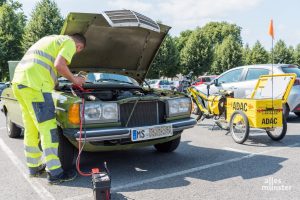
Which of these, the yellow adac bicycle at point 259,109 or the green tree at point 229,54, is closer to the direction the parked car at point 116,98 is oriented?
the yellow adac bicycle

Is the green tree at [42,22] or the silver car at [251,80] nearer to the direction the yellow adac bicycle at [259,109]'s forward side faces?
the green tree

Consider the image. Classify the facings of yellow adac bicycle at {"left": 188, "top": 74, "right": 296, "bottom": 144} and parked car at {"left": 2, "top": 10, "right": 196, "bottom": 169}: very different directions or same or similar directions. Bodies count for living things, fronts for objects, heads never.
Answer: very different directions

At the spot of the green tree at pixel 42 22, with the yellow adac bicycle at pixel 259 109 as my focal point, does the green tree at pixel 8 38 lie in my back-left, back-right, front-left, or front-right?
back-right

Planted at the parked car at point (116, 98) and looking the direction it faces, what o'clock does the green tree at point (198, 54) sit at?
The green tree is roughly at 8 o'clock from the parked car.

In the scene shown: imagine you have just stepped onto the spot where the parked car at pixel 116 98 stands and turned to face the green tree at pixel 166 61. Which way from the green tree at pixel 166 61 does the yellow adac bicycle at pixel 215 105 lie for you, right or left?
right

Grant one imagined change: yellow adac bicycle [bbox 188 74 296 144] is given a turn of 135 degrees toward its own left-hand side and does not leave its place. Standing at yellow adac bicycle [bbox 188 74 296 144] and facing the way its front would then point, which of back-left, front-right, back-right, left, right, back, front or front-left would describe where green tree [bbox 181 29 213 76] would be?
back

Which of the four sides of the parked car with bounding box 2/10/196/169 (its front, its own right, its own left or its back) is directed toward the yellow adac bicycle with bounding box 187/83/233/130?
left

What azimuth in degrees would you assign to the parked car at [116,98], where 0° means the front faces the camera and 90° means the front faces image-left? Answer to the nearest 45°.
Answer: approximately 315°

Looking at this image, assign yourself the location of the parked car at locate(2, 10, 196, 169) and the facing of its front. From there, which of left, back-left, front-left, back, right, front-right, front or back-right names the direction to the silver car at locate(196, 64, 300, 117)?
left

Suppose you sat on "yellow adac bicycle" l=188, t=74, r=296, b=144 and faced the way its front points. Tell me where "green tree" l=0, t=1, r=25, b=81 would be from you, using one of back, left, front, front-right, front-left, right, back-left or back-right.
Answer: front

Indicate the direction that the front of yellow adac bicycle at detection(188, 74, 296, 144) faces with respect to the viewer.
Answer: facing away from the viewer and to the left of the viewer

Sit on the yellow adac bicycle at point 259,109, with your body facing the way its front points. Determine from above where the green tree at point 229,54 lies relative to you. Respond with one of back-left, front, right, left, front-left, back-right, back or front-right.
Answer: front-right

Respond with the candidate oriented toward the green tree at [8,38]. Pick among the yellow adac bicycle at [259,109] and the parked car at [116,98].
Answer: the yellow adac bicycle

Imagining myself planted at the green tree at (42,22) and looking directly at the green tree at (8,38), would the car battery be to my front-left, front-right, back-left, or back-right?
back-left

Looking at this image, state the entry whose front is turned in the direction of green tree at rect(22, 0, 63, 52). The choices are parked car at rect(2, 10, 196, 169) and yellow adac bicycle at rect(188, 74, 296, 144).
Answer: the yellow adac bicycle
